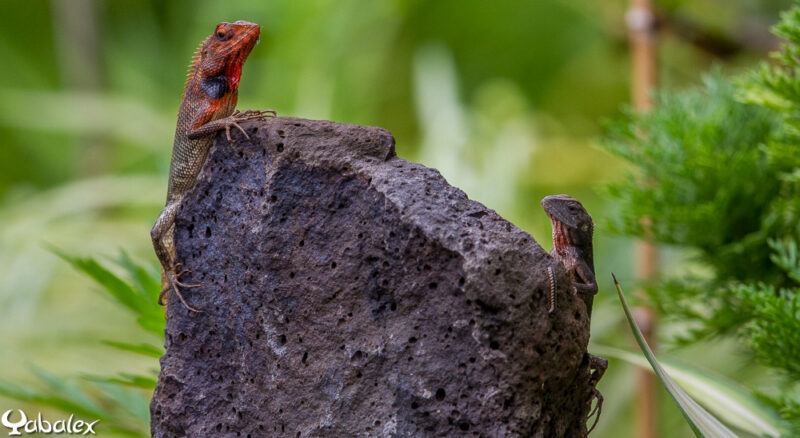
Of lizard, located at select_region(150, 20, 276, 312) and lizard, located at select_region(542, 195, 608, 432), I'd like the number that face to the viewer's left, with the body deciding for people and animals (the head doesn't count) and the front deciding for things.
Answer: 1

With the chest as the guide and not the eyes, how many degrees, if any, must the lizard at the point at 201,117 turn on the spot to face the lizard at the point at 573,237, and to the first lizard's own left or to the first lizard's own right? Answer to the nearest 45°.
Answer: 0° — it already faces it

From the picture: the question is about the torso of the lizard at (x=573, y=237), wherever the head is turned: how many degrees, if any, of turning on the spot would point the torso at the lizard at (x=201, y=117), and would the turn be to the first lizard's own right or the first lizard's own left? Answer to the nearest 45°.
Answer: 0° — it already faces it

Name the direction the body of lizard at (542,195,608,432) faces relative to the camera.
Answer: to the viewer's left

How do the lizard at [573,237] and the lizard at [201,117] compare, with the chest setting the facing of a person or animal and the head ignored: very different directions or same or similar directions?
very different directions

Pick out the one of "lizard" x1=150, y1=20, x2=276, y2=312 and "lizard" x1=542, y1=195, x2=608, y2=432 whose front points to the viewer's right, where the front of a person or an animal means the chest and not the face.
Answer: "lizard" x1=150, y1=20, x2=276, y2=312

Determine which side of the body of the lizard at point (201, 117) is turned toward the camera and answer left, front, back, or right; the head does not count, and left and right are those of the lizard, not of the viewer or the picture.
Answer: right
